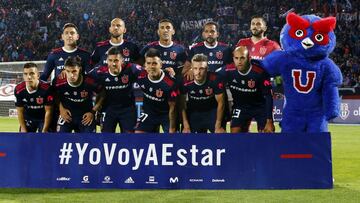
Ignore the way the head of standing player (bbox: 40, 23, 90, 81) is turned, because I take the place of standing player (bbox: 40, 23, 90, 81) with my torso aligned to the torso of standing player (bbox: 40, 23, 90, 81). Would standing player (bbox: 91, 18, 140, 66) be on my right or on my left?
on my left

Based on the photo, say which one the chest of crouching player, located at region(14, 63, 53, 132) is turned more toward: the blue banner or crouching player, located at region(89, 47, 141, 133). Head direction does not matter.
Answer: the blue banner

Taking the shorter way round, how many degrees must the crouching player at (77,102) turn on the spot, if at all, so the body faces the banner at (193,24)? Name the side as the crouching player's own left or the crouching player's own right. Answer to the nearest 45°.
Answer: approximately 180°

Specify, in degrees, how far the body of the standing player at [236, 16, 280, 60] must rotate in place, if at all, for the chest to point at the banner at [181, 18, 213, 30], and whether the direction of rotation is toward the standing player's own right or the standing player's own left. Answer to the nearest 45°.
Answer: approximately 180°

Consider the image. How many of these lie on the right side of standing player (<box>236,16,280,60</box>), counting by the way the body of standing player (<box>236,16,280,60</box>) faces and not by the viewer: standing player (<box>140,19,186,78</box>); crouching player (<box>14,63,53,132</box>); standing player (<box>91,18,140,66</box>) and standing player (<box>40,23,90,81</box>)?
4

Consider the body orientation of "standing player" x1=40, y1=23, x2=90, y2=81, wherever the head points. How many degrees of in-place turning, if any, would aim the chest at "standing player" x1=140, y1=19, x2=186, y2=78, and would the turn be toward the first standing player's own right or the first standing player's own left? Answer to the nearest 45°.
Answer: approximately 90° to the first standing player's own left

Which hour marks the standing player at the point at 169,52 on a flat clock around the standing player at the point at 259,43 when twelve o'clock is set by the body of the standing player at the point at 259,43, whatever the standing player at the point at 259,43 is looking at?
the standing player at the point at 169,52 is roughly at 3 o'clock from the standing player at the point at 259,43.

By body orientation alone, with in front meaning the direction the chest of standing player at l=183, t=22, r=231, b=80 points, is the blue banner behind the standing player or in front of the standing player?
in front

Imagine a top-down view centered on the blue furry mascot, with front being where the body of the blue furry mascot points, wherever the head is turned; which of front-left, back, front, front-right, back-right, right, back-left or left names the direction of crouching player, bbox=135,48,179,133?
right

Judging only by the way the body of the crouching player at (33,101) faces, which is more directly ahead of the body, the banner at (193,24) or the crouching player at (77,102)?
the crouching player
